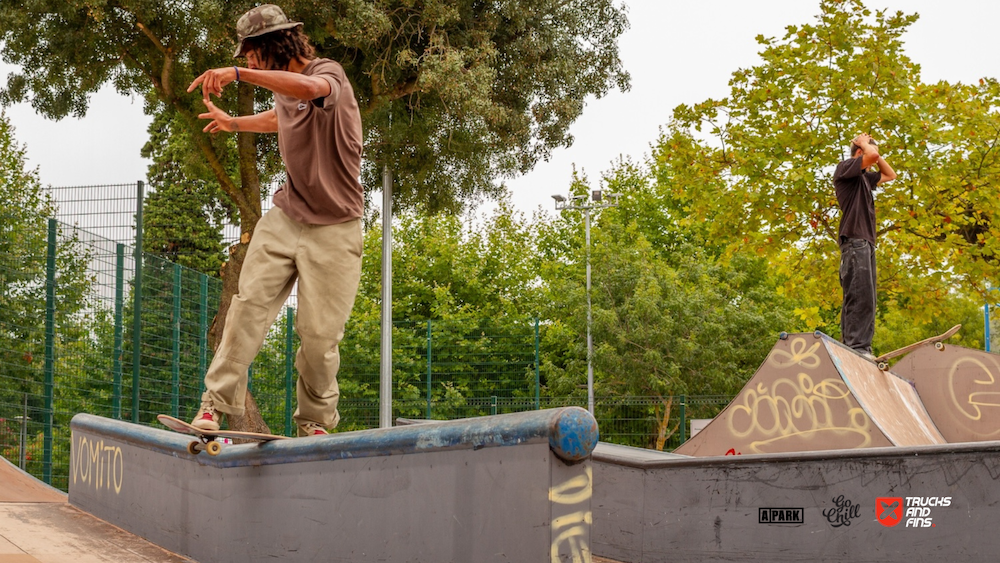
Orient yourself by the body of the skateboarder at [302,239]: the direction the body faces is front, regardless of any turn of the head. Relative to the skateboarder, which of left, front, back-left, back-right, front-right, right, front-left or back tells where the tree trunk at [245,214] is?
back-right

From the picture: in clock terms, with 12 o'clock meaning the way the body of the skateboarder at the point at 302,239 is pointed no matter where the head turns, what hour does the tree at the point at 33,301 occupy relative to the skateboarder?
The tree is roughly at 4 o'clock from the skateboarder.

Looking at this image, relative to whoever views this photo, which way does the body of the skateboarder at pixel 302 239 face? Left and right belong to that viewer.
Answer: facing the viewer and to the left of the viewer

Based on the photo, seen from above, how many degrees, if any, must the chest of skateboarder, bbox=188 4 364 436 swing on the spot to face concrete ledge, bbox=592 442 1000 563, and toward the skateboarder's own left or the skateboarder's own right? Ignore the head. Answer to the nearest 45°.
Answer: approximately 135° to the skateboarder's own left

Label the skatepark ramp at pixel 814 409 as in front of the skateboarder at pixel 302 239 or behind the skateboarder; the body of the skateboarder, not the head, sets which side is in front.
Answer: behind

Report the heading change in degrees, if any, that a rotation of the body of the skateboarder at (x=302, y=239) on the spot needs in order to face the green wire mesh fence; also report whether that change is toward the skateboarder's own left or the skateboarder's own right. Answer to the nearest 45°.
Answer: approximately 135° to the skateboarder's own right

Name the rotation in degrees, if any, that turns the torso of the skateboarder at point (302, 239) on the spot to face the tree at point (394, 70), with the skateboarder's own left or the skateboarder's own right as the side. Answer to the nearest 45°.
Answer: approximately 135° to the skateboarder's own right

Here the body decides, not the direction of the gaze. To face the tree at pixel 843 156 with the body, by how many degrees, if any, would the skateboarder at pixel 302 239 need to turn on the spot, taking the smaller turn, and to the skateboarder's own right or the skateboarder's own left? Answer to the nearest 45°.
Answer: approximately 180°

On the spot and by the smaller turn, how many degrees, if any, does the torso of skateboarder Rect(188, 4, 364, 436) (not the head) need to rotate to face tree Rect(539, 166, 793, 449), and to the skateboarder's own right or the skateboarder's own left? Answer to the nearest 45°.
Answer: approximately 180°

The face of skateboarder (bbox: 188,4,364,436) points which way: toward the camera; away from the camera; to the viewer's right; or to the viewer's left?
to the viewer's left

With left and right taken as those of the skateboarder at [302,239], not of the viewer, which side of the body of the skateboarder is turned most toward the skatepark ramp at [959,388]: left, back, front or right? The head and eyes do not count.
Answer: back

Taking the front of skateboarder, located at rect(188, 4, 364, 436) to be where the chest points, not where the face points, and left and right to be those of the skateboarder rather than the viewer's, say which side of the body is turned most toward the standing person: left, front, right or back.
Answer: back

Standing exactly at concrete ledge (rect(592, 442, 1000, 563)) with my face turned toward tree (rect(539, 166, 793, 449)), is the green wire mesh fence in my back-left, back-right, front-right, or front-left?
front-left
